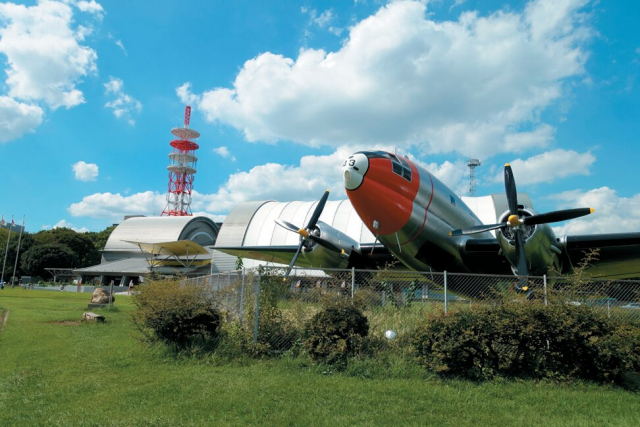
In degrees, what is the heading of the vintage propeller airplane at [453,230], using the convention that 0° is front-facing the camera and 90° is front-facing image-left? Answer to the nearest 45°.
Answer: approximately 45°

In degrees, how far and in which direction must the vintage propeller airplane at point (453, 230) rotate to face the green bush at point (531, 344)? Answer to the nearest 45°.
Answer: approximately 45° to its left

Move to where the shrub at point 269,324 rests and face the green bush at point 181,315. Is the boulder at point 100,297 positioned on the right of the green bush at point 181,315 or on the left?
right

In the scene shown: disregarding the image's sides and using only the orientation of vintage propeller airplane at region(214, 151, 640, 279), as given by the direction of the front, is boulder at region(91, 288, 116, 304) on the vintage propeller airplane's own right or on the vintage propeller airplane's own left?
on the vintage propeller airplane's own right

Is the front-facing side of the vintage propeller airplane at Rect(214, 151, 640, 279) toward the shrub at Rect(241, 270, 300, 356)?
yes

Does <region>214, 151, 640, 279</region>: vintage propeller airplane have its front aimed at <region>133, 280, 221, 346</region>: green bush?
yes

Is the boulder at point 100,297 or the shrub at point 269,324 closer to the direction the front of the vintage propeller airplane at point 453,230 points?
the shrub
